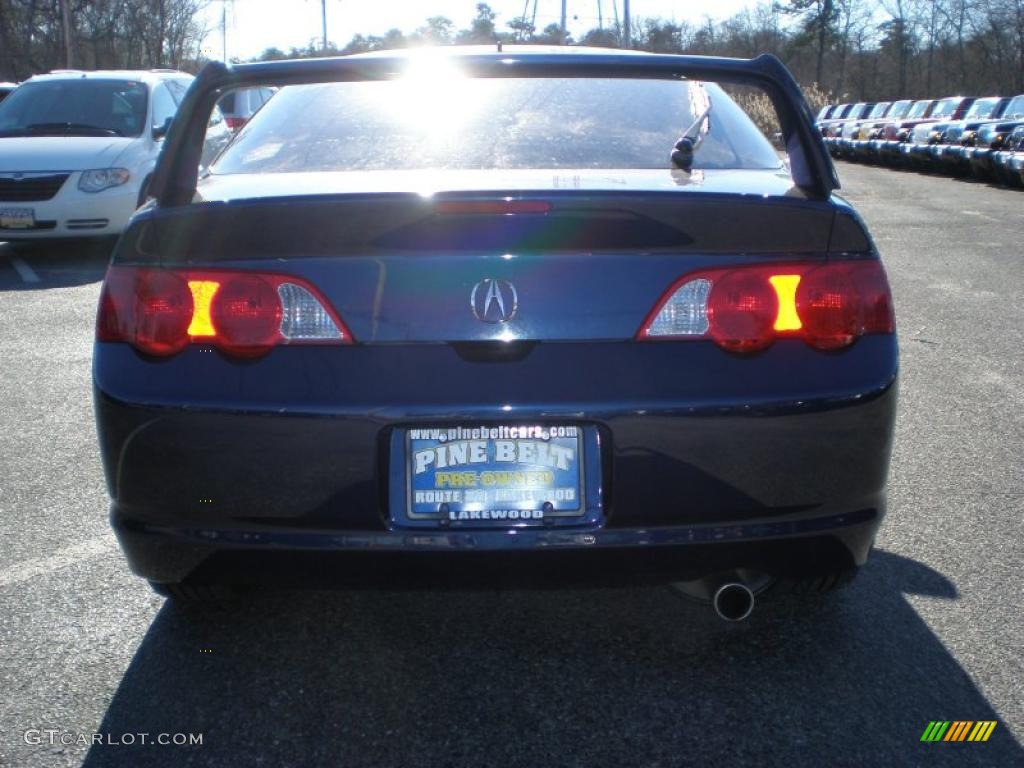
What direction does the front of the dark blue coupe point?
away from the camera

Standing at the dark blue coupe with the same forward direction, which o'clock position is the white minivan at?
The white minivan is roughly at 11 o'clock from the dark blue coupe.
